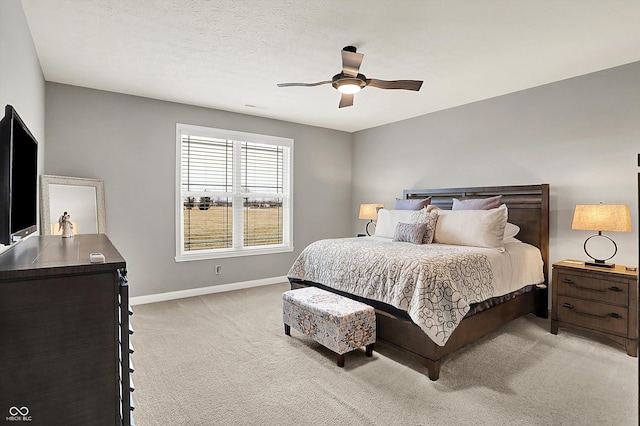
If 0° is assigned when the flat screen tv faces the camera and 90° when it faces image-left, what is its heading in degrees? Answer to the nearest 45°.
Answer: approximately 270°

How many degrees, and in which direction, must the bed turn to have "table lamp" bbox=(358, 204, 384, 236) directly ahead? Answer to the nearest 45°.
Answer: approximately 90° to its right

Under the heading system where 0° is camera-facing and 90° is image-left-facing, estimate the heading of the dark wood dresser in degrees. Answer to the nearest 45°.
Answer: approximately 270°

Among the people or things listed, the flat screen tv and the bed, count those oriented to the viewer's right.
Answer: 1

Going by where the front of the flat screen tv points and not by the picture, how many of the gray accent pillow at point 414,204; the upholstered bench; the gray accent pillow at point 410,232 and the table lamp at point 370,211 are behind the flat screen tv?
0

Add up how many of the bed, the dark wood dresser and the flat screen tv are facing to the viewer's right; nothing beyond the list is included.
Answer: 2

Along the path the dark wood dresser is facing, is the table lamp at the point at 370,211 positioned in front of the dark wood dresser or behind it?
in front

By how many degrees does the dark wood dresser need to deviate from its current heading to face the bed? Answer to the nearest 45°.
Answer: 0° — it already faces it

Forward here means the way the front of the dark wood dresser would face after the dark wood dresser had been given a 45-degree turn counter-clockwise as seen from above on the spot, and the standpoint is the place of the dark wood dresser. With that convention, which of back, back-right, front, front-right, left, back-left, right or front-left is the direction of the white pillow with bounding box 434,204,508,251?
front-right

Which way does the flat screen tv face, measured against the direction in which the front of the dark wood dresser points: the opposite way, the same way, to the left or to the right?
the same way

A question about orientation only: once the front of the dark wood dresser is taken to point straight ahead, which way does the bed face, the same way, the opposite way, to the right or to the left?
the opposite way

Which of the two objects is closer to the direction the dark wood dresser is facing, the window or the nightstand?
the nightstand

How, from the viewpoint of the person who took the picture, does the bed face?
facing the viewer and to the left of the viewer

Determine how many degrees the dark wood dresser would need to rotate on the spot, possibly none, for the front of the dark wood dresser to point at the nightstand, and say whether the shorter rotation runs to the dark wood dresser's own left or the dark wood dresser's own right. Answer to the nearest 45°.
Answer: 0° — it already faces it

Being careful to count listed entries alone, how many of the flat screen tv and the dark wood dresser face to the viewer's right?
2

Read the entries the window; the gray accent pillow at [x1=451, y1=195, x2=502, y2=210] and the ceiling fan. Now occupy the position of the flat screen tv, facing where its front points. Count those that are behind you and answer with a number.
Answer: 0

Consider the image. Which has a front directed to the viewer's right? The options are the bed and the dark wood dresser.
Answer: the dark wood dresser

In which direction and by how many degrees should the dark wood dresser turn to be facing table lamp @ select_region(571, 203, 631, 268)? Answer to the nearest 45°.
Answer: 0° — it already faces it
